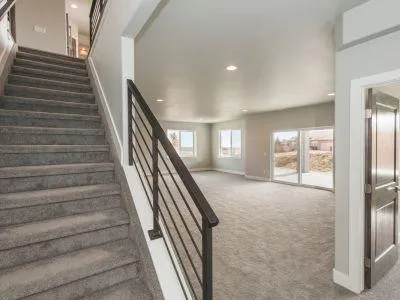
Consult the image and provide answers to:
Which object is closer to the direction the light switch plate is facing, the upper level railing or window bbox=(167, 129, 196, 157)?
the upper level railing

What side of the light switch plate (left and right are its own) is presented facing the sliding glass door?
left

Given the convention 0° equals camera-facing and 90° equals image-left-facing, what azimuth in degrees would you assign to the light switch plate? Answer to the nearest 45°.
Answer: approximately 0°

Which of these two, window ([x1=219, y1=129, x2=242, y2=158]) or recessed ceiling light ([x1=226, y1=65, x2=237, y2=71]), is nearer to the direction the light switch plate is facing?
the recessed ceiling light

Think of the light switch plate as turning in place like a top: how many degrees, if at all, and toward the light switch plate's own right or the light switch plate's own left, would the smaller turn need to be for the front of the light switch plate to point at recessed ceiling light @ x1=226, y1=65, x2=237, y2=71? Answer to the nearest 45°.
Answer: approximately 45° to the light switch plate's own left

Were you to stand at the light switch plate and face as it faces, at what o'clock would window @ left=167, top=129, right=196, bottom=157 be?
The window is roughly at 8 o'clock from the light switch plate.

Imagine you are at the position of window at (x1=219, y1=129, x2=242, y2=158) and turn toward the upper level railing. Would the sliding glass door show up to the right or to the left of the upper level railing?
left
